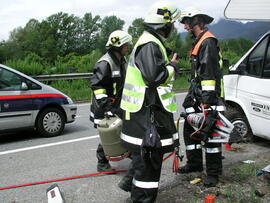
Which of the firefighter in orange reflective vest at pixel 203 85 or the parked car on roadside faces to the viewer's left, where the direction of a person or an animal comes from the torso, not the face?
the firefighter in orange reflective vest

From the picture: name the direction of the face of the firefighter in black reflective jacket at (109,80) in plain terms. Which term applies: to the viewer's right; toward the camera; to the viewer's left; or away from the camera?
to the viewer's right

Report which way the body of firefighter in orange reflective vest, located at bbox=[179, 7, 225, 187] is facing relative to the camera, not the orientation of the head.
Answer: to the viewer's left

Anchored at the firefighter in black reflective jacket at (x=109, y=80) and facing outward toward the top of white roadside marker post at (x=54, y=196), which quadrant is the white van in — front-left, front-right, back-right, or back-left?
back-left

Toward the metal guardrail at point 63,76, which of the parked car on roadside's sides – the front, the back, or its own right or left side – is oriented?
left

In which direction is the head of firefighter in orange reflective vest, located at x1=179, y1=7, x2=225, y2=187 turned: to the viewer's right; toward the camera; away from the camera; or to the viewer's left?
to the viewer's left

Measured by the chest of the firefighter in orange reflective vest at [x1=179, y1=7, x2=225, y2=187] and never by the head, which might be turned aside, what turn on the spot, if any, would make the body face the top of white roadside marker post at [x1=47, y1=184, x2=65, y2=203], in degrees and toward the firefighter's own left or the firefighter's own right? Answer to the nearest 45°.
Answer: approximately 45° to the firefighter's own left

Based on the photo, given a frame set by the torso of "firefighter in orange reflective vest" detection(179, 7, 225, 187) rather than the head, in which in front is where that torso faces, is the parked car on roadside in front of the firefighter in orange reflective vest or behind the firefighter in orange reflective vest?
in front

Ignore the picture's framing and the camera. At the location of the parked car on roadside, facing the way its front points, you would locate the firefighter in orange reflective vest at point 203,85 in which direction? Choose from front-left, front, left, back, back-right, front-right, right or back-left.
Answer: front-right

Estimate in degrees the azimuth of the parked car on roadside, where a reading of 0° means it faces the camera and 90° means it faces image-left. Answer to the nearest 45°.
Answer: approximately 270°

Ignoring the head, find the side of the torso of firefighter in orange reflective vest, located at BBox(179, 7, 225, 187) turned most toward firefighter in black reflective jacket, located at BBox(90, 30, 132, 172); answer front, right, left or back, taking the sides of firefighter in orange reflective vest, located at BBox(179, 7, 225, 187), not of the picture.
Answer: front

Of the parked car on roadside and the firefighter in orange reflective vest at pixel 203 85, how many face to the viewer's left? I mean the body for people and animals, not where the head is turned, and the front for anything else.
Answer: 1
